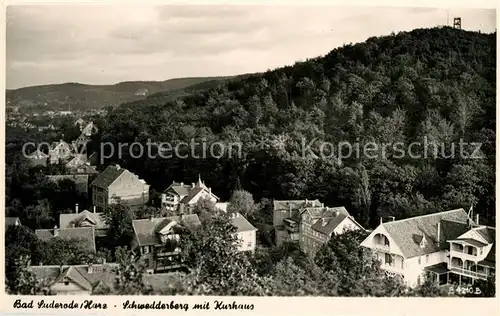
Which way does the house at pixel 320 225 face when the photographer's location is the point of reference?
facing the viewer and to the left of the viewer

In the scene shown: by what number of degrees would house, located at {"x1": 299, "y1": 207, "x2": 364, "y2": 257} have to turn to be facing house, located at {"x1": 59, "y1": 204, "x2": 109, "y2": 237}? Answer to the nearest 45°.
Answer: approximately 45° to its right

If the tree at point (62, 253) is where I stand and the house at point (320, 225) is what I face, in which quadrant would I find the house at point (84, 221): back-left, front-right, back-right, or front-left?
front-left

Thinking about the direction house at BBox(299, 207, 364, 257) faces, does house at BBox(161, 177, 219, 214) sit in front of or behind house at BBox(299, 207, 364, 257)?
in front

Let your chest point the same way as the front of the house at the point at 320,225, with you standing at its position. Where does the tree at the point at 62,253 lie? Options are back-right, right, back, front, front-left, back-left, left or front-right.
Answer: front-right

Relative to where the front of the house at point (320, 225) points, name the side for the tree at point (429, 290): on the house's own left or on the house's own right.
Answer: on the house's own left

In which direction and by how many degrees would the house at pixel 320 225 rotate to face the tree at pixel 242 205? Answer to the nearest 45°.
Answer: approximately 45° to its right

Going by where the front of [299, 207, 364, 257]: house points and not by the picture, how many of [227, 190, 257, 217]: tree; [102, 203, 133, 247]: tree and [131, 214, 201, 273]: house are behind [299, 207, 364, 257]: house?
0

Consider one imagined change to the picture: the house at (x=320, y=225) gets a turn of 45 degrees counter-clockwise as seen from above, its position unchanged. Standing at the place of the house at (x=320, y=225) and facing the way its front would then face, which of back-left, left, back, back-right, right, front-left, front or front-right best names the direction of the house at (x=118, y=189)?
right
